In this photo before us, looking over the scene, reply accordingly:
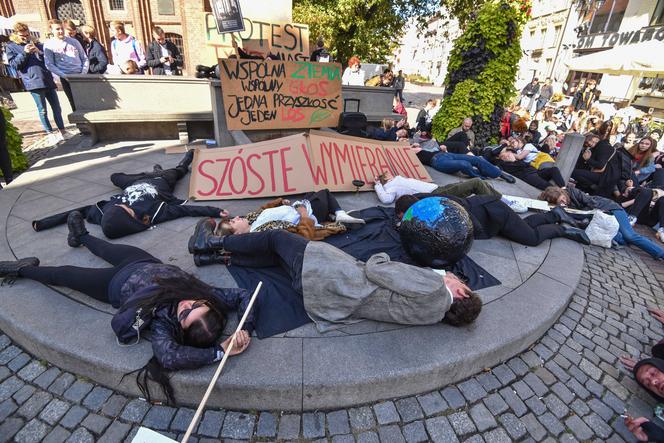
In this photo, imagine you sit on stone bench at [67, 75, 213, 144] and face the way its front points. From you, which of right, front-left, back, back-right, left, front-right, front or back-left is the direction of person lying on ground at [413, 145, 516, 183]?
front-left

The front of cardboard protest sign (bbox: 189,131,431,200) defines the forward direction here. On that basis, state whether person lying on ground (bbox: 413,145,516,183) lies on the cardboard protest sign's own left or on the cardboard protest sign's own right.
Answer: on the cardboard protest sign's own left

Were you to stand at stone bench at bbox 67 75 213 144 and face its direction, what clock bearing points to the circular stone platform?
The circular stone platform is roughly at 12 o'clock from the stone bench.

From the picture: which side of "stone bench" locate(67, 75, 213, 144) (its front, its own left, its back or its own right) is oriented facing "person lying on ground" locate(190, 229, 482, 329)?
front

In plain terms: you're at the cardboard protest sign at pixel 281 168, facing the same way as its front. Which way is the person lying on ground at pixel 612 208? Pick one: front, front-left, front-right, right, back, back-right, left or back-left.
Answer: left

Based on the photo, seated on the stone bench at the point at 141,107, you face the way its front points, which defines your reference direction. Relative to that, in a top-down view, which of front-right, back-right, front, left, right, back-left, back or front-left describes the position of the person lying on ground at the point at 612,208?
front-left

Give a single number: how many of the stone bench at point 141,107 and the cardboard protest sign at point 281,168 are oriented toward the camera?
2

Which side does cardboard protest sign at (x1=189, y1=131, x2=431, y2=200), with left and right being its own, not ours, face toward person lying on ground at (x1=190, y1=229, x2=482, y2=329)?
front

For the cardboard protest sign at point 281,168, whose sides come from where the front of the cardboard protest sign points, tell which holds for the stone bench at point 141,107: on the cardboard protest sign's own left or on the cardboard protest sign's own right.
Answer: on the cardboard protest sign's own right

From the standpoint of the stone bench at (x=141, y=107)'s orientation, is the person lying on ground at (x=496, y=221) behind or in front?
in front

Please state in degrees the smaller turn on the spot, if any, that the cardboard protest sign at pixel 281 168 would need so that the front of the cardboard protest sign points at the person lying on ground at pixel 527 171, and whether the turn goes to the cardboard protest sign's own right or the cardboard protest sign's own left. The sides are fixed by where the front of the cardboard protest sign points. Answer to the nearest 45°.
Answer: approximately 90° to the cardboard protest sign's own left

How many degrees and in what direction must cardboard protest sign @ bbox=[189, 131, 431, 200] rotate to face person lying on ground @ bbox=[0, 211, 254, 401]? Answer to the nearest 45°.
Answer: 0° — it already faces them

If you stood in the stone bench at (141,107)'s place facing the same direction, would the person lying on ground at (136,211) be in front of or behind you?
in front

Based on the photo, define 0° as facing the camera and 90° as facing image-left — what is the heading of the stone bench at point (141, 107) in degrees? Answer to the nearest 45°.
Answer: approximately 0°

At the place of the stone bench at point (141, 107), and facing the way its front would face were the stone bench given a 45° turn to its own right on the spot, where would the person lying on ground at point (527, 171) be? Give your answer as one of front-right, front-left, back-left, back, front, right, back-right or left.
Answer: left

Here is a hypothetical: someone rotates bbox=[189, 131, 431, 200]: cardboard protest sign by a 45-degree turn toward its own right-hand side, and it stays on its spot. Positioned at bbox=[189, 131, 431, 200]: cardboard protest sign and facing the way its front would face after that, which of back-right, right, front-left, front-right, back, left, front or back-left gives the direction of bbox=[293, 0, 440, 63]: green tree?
back-right

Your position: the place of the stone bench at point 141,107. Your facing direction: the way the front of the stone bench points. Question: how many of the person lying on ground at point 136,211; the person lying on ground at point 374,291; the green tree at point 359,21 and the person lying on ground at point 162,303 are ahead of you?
3
